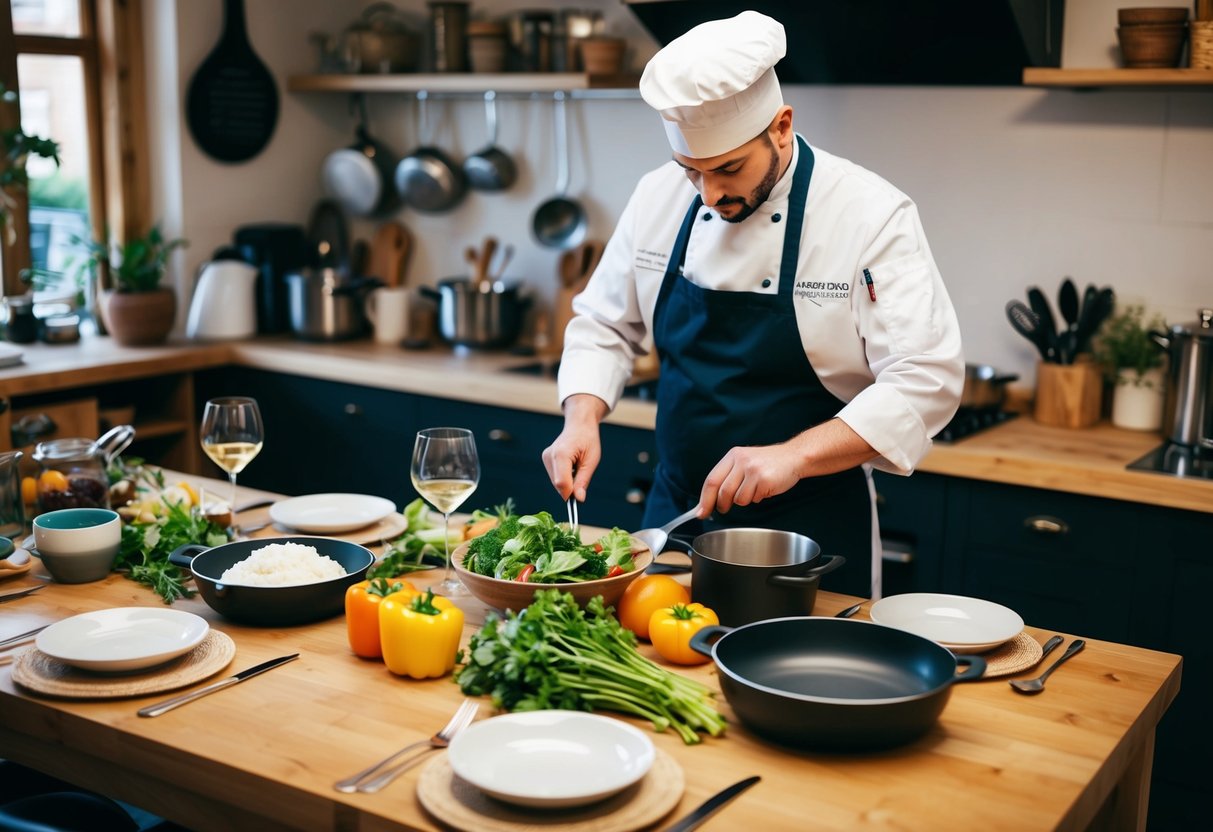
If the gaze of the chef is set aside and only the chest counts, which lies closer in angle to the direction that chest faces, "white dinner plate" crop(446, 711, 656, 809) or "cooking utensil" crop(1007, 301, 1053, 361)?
the white dinner plate

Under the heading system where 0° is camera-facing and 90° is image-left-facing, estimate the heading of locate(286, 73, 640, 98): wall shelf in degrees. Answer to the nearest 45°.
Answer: approximately 0°

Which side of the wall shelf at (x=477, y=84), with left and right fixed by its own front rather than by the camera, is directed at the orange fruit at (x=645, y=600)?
front

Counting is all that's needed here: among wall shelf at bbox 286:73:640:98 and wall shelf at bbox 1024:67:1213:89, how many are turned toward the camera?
2

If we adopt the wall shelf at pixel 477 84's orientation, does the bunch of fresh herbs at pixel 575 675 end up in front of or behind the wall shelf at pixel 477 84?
in front

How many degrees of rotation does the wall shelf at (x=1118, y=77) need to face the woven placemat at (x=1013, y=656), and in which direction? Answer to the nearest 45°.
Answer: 0° — it already faces it

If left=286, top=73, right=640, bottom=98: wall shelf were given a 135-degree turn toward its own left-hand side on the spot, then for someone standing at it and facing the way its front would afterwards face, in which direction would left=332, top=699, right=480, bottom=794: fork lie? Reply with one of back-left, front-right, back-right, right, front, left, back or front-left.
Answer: back-right

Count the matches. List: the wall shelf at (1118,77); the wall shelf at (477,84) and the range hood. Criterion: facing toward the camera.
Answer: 3

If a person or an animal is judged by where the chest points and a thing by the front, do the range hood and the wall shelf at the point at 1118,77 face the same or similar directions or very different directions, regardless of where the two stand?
same or similar directions

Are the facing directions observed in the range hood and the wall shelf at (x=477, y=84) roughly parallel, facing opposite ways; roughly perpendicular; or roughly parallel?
roughly parallel

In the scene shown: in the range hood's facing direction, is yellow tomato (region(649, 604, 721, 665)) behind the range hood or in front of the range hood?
in front

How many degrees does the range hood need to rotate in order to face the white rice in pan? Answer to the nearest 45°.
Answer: approximately 45° to its right

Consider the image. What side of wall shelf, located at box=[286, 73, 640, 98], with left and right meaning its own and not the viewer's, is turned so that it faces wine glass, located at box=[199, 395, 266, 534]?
front

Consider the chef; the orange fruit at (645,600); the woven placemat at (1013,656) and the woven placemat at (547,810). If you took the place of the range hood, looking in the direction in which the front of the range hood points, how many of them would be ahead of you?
4

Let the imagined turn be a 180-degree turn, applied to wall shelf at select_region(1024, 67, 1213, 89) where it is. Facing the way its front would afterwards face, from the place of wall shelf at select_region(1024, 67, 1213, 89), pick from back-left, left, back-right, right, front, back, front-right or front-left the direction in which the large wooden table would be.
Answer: back

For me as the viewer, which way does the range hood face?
facing the viewer

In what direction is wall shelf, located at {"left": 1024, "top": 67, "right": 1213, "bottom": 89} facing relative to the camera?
toward the camera
